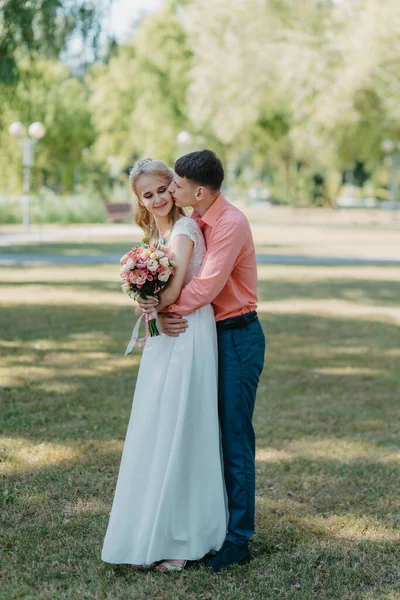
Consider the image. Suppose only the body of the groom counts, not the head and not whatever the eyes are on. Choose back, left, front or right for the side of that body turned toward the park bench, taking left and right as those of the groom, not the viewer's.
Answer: right

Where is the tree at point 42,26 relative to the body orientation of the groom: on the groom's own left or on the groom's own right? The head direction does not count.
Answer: on the groom's own right

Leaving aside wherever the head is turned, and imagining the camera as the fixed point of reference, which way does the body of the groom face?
to the viewer's left

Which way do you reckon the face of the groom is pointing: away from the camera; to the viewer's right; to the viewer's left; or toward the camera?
to the viewer's left

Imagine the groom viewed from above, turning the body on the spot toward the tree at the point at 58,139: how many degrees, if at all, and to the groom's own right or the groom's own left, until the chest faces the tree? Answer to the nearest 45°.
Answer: approximately 90° to the groom's own right
